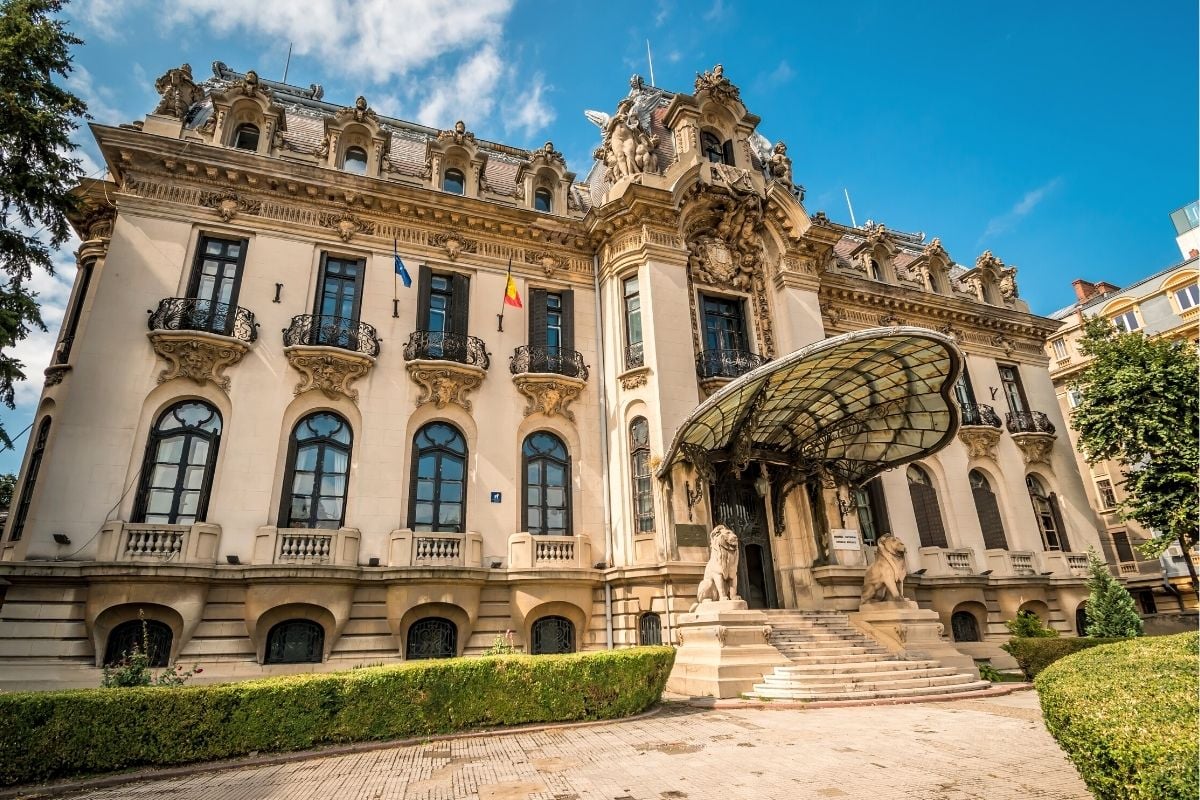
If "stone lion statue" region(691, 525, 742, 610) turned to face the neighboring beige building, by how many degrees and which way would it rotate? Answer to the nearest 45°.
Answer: approximately 90° to its left

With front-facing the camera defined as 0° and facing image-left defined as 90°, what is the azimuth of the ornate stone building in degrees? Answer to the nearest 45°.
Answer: approximately 315°

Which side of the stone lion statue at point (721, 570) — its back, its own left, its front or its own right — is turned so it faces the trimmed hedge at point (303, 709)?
right

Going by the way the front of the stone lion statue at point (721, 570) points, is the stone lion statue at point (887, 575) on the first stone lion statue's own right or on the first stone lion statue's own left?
on the first stone lion statue's own left

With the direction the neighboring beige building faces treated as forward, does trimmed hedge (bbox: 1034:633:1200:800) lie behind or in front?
in front

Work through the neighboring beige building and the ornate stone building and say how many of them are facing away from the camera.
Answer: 0

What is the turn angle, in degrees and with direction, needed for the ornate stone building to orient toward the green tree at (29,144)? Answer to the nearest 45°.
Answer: approximately 90° to its right

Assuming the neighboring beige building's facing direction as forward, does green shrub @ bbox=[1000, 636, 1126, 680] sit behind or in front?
in front

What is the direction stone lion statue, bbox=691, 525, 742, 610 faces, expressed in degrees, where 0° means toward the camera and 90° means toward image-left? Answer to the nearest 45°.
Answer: approximately 315°

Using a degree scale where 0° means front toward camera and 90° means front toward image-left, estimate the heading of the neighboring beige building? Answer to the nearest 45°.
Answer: approximately 45°
